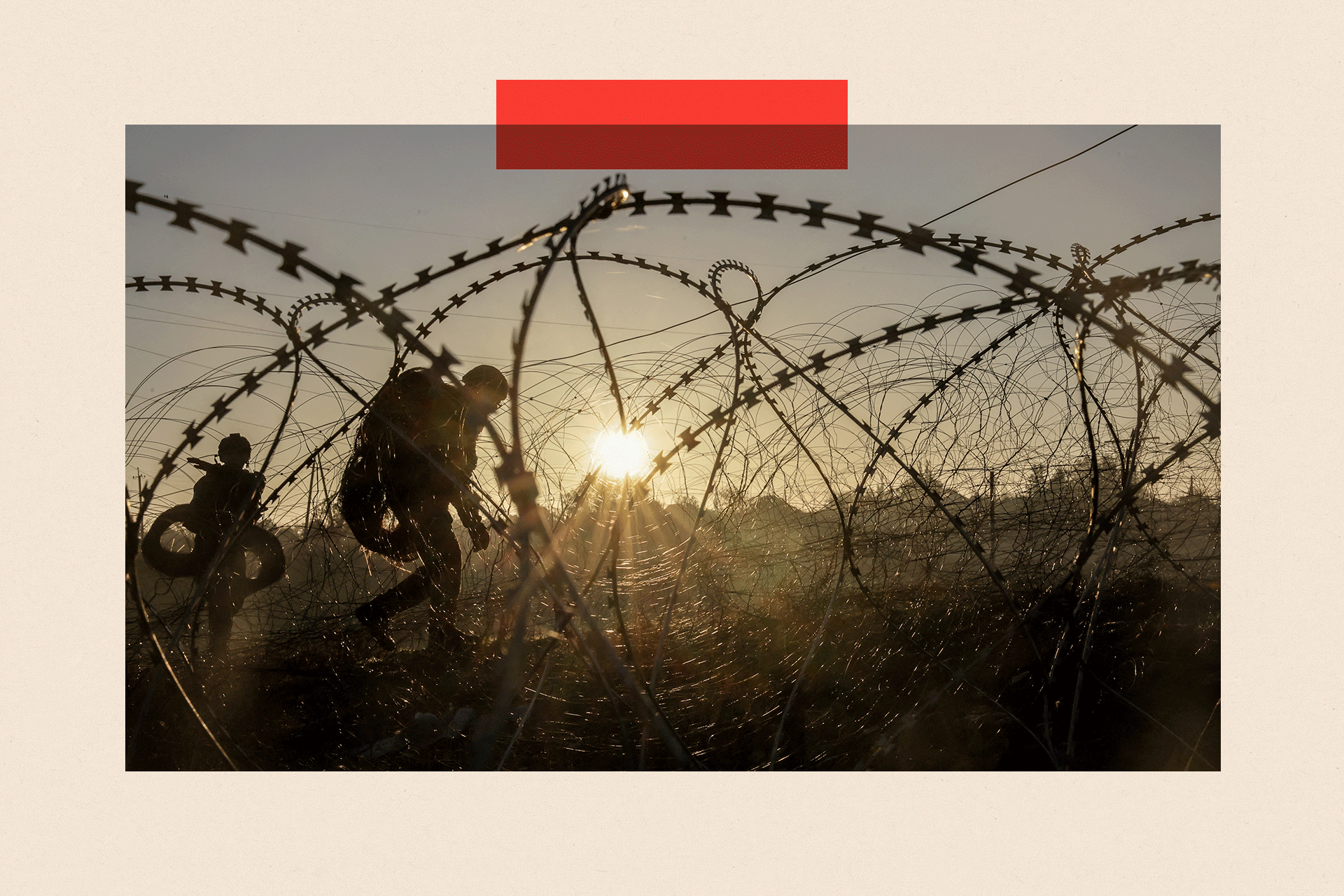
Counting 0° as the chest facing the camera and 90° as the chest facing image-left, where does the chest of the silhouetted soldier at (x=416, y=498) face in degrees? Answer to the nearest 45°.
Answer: approximately 270°

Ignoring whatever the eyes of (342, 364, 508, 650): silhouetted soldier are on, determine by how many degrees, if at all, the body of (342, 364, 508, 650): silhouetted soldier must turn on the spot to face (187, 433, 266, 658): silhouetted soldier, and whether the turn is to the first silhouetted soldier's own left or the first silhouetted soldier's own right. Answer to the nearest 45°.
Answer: approximately 180°
